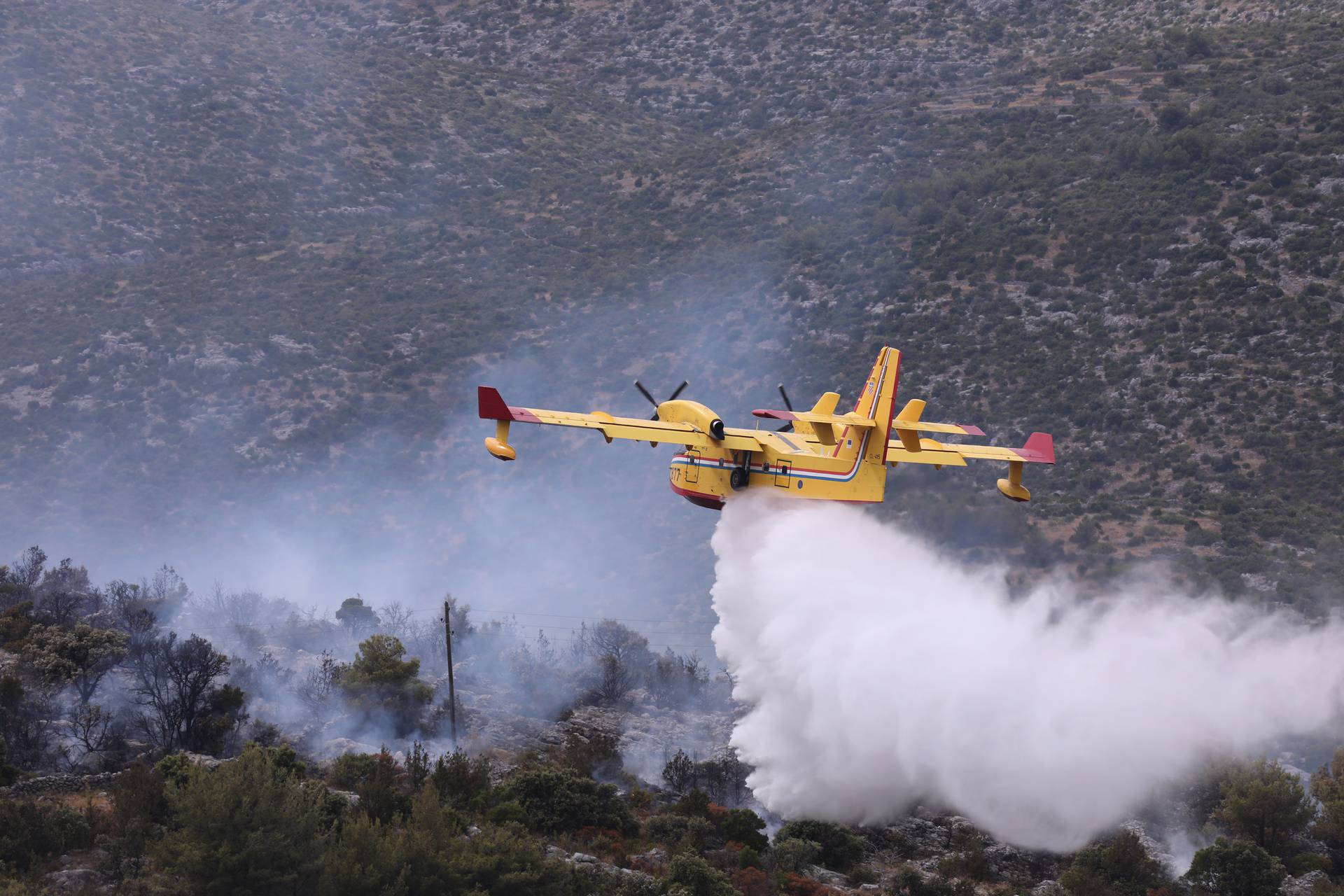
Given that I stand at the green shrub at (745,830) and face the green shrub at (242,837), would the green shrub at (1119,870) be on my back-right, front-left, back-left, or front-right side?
back-left

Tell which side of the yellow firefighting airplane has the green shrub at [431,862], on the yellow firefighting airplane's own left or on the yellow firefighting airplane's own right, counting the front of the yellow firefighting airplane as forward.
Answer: on the yellow firefighting airplane's own left
